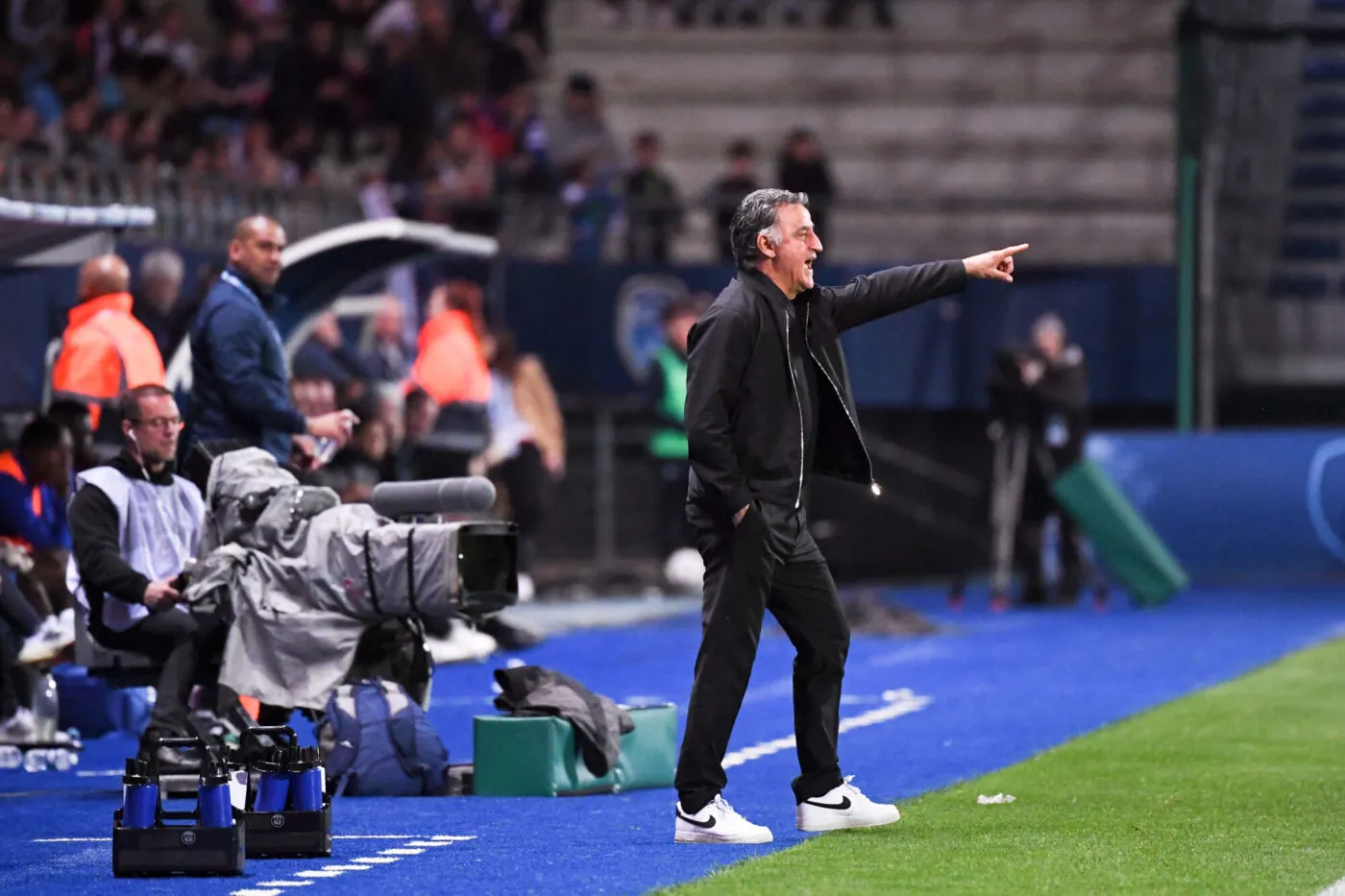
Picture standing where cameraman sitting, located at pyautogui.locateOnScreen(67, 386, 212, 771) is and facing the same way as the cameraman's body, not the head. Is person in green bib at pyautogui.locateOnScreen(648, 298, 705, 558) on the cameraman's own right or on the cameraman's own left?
on the cameraman's own left

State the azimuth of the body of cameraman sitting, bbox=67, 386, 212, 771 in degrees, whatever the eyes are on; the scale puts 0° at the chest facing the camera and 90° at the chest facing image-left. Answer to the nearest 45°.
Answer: approximately 315°

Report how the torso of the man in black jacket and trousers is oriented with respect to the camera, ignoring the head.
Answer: to the viewer's right

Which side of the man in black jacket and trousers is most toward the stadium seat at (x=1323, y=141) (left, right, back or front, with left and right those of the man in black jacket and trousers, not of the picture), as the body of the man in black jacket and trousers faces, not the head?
left

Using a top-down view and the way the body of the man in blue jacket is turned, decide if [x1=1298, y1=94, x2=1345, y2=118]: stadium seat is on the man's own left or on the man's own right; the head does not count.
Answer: on the man's own left

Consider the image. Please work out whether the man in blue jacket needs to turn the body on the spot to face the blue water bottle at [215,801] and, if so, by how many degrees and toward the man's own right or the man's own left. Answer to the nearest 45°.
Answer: approximately 90° to the man's own right

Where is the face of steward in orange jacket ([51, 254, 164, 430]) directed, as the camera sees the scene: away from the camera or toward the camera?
away from the camera

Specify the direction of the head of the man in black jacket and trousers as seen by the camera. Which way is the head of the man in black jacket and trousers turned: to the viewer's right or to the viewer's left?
to the viewer's right

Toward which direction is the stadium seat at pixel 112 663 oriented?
to the viewer's right

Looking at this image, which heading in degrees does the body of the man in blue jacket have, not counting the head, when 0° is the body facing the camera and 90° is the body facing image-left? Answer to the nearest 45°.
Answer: approximately 270°
